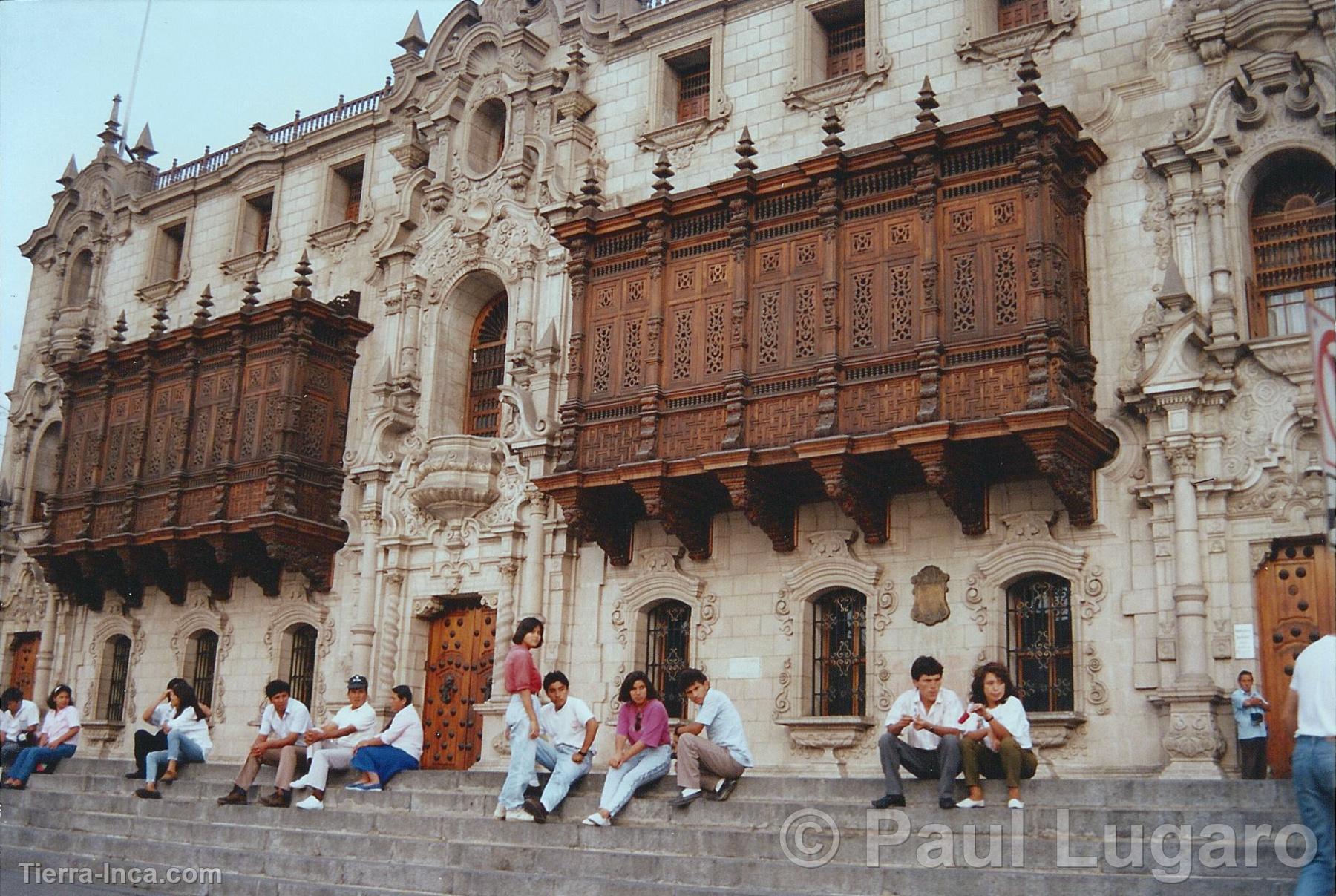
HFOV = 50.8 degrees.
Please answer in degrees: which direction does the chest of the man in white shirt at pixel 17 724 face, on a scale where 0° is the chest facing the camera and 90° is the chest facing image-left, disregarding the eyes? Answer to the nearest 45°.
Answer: approximately 45°

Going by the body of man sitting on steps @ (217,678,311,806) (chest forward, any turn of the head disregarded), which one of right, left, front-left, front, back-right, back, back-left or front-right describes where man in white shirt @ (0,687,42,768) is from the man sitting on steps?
right

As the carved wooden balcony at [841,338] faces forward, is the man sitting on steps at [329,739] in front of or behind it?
in front

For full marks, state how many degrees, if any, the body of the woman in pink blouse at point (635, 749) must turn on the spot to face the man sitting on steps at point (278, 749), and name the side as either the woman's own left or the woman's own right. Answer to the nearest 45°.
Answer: approximately 90° to the woman's own right

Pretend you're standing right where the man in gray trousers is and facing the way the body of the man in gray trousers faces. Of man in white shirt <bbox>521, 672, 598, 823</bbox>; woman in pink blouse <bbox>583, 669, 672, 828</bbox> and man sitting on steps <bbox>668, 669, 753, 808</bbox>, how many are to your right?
3

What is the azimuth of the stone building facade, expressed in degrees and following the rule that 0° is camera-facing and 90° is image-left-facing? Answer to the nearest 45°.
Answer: approximately 45°

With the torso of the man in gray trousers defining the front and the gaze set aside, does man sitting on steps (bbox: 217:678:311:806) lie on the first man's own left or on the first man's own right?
on the first man's own right
